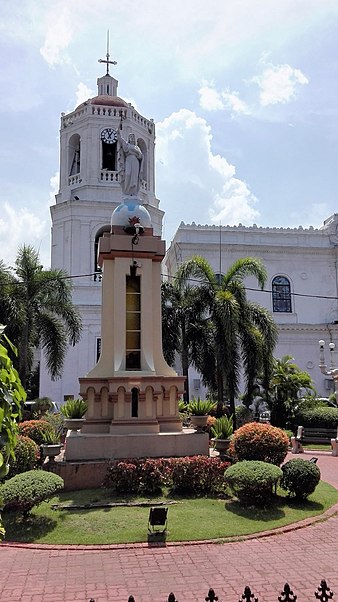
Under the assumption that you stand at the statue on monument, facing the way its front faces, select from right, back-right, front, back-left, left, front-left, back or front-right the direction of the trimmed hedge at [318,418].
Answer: back-left

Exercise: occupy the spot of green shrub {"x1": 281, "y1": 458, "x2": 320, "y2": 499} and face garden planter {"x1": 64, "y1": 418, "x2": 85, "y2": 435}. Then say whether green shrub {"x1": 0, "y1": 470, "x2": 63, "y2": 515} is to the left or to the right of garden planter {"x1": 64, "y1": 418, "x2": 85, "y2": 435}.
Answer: left

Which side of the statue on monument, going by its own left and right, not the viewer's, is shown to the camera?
front
